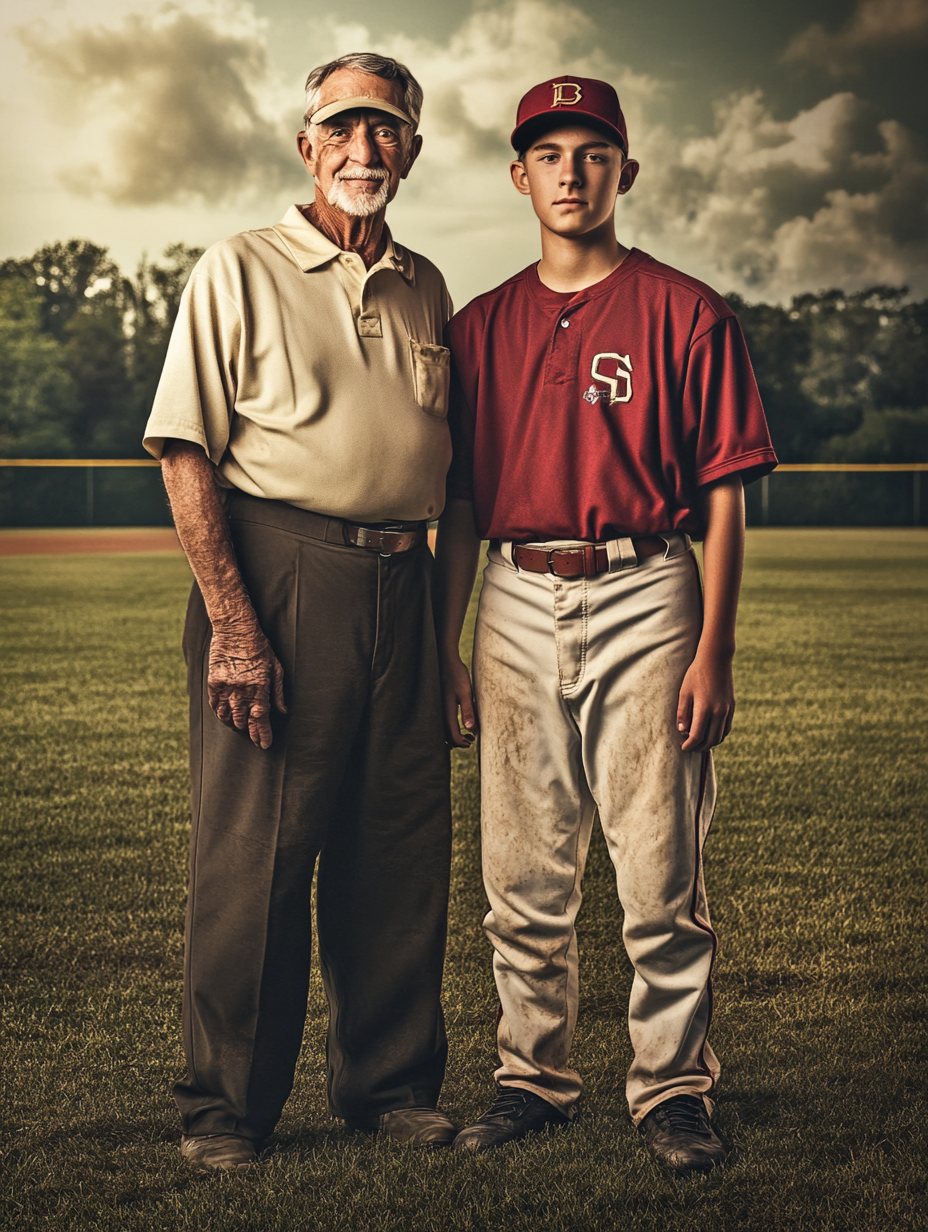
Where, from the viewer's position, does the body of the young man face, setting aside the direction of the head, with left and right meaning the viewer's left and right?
facing the viewer

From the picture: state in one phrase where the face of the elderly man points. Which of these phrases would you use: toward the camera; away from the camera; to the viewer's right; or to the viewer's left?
toward the camera

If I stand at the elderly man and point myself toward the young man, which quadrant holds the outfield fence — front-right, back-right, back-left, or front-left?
front-left

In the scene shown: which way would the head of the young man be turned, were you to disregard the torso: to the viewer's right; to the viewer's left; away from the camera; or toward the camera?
toward the camera

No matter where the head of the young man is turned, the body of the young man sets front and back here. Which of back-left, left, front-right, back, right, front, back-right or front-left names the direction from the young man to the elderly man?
right

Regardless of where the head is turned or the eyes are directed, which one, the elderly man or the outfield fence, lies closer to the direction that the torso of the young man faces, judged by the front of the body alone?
the elderly man

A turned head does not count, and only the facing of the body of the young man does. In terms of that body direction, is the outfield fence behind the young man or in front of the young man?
behind
